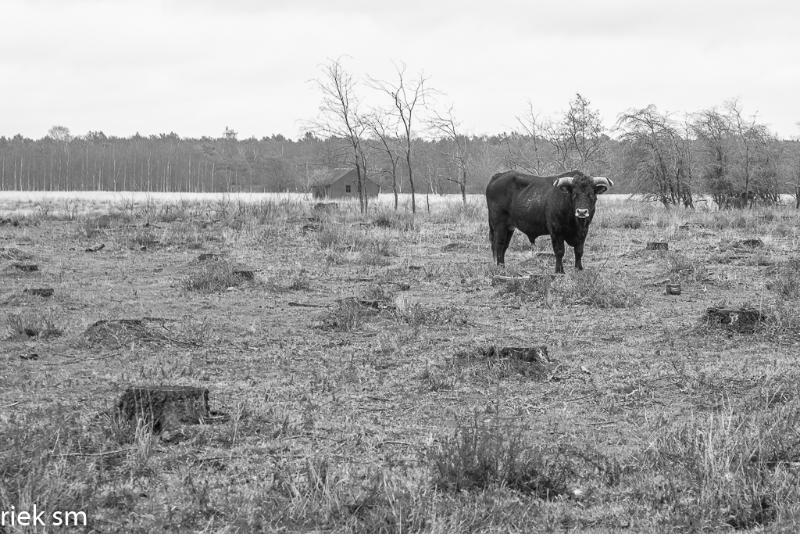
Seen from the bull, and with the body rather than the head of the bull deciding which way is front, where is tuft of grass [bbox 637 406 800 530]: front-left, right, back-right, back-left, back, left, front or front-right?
front-right

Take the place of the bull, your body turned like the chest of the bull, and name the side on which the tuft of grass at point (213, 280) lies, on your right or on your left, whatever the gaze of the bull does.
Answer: on your right

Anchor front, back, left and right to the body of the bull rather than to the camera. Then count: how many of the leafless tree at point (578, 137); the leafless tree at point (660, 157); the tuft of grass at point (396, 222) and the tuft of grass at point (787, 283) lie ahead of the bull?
1

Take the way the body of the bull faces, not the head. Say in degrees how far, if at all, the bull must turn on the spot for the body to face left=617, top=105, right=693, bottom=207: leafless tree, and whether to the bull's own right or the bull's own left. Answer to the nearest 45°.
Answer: approximately 135° to the bull's own left

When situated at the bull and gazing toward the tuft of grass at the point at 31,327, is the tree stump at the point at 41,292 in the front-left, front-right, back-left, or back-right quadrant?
front-right

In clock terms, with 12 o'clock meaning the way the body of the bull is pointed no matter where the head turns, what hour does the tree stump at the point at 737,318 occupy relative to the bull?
The tree stump is roughly at 1 o'clock from the bull.

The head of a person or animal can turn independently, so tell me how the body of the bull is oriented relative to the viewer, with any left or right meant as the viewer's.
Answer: facing the viewer and to the right of the viewer

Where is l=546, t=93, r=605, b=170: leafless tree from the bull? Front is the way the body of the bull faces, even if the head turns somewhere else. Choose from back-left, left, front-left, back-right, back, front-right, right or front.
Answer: back-left

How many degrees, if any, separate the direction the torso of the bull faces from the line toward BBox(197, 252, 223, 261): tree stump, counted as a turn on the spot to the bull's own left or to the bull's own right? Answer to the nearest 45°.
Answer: approximately 135° to the bull's own right

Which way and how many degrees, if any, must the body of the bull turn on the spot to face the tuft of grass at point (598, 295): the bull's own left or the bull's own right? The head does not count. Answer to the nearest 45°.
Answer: approximately 45° to the bull's own right

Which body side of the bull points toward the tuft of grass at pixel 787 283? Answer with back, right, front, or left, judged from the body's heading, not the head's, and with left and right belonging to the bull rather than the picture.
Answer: front

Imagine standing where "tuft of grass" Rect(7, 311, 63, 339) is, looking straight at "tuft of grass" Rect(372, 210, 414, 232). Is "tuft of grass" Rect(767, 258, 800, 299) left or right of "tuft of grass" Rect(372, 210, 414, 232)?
right
